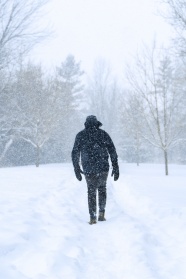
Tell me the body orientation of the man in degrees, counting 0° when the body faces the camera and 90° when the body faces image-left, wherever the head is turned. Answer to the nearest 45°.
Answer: approximately 180°

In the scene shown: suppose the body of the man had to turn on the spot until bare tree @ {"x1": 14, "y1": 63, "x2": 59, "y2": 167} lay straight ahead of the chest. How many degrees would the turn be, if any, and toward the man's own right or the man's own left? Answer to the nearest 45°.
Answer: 0° — they already face it
